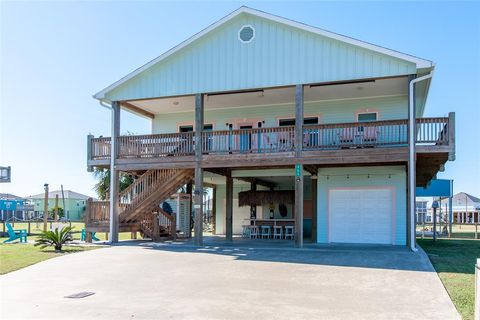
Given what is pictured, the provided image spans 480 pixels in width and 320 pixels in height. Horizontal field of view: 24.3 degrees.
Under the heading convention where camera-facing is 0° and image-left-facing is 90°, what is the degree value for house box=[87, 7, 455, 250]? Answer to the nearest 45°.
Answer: approximately 0°
